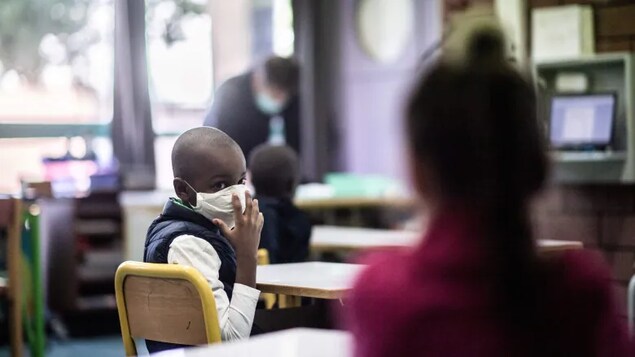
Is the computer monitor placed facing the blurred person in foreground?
yes

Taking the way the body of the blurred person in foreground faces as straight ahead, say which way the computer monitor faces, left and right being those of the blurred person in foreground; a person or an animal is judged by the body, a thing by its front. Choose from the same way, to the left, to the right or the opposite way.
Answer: the opposite way

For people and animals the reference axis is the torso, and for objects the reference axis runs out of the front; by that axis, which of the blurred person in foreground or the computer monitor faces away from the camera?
the blurred person in foreground

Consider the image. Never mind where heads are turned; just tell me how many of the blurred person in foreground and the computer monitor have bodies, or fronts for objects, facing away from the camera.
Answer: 1

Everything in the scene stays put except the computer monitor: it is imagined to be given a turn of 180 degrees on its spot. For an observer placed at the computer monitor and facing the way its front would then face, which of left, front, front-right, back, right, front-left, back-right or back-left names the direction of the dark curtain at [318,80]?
front-left

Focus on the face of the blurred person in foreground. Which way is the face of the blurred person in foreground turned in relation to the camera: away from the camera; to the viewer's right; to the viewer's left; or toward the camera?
away from the camera

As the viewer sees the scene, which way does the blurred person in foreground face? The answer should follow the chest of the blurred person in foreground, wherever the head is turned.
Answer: away from the camera

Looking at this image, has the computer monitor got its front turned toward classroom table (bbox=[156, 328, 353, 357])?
yes

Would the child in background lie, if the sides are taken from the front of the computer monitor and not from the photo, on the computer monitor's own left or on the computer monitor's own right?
on the computer monitor's own right
